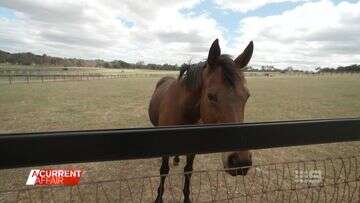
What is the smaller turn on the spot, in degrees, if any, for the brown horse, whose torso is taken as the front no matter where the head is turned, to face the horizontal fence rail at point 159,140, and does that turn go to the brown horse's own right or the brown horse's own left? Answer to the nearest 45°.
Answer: approximately 45° to the brown horse's own right

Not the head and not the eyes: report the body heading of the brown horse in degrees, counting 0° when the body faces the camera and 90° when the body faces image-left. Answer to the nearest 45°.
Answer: approximately 315°
